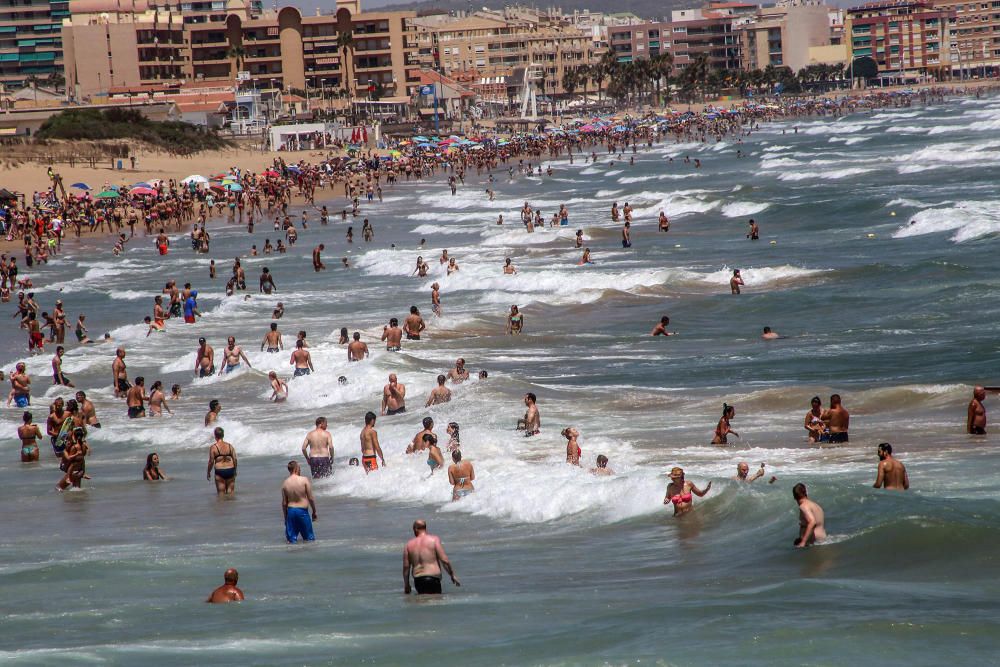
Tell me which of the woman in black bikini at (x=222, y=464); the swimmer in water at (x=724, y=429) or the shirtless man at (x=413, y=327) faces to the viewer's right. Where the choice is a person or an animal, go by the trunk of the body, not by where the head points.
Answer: the swimmer in water

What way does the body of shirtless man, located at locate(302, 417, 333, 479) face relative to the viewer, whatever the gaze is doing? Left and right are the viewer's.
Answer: facing away from the viewer

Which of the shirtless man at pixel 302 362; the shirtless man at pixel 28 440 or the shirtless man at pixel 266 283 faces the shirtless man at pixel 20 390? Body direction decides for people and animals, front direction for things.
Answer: the shirtless man at pixel 28 440
